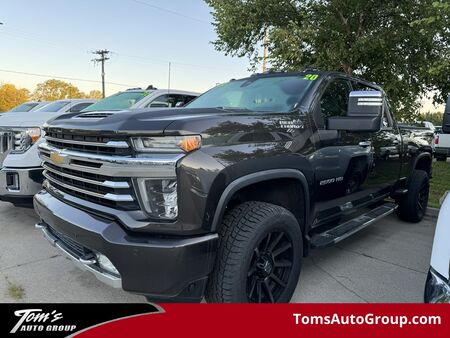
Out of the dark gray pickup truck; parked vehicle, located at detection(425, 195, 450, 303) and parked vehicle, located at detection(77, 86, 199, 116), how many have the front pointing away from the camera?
0

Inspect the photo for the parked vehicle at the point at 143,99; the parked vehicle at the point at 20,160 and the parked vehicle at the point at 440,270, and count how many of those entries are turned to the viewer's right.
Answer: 0

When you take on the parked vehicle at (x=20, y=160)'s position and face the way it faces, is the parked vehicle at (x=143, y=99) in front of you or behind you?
behind

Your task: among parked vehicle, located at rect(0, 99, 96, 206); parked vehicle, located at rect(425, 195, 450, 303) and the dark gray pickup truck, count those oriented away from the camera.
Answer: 0

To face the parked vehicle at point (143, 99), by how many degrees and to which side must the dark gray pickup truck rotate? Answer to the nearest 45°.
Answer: approximately 135° to its right

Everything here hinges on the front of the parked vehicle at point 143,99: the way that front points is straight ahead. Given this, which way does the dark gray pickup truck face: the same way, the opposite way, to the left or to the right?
the same way

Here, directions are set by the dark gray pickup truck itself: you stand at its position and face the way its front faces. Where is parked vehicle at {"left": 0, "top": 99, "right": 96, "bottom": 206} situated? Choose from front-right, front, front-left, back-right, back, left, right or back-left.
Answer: right

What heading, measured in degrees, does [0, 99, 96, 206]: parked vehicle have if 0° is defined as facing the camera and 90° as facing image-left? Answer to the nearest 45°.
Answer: approximately 45°

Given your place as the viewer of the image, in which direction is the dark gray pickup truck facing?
facing the viewer and to the left of the viewer

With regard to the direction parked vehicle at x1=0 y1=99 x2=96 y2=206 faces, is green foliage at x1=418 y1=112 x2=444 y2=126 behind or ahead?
behind
